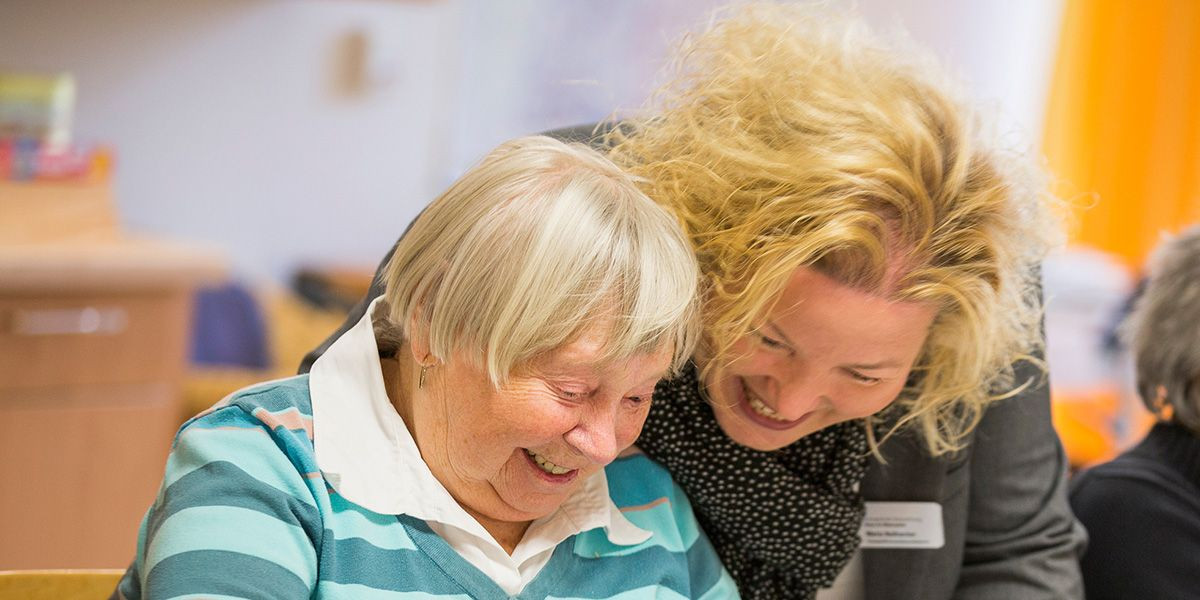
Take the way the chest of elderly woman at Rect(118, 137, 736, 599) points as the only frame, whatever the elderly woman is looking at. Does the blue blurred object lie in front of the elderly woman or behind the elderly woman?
behind

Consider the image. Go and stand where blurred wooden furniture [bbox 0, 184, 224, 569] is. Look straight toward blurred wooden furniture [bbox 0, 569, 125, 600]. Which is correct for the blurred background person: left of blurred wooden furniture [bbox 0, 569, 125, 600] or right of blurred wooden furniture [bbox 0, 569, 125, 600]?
left

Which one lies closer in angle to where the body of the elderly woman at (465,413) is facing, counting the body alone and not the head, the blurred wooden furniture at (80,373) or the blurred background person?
the blurred background person

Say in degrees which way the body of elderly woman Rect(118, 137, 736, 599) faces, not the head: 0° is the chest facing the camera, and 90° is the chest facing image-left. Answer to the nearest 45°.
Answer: approximately 315°

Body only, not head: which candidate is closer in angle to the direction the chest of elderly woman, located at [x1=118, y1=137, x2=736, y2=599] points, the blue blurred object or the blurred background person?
the blurred background person

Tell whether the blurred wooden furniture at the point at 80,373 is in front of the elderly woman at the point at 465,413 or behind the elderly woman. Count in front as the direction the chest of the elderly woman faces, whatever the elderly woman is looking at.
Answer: behind

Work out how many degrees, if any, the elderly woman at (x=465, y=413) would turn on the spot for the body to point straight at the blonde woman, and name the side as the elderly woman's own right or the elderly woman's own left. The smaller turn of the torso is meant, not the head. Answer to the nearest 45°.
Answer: approximately 90° to the elderly woman's own left
